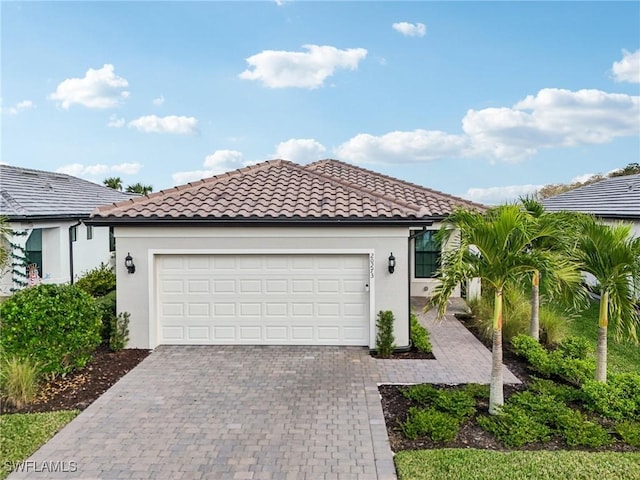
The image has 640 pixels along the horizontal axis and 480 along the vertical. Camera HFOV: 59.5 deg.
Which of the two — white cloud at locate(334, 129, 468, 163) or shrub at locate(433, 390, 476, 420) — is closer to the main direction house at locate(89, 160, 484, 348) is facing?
the shrub

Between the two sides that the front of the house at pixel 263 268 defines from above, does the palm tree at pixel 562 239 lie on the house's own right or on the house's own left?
on the house's own left

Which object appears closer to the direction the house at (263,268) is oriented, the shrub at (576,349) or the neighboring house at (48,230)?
the shrub

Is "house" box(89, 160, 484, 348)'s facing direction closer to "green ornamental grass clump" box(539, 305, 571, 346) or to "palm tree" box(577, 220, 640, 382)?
the palm tree

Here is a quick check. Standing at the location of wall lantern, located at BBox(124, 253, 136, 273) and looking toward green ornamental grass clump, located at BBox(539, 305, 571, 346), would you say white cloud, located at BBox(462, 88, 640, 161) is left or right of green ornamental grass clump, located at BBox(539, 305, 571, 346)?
left

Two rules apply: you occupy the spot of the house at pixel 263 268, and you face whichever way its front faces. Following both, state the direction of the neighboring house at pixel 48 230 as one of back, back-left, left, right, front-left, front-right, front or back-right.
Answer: back-right

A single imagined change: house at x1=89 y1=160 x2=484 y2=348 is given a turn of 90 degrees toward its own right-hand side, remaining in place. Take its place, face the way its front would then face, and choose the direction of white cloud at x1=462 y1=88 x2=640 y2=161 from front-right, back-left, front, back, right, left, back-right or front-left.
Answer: back-right

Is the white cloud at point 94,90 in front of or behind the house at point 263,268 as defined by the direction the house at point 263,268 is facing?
behind

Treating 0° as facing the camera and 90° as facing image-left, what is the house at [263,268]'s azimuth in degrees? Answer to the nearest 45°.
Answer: approximately 0°

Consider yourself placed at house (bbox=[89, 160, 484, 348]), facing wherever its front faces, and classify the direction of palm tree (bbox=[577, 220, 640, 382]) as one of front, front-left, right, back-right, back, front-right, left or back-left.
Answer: front-left

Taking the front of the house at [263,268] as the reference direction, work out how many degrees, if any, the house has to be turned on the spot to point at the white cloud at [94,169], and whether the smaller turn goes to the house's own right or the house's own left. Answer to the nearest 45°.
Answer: approximately 135° to the house's own right

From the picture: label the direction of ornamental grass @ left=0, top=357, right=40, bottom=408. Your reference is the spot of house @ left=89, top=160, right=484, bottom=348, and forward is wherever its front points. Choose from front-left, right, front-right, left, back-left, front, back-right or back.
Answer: front-right

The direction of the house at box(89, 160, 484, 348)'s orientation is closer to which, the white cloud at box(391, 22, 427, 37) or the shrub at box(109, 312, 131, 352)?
the shrub

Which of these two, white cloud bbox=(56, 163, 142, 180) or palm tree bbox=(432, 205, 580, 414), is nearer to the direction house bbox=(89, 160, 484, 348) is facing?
the palm tree

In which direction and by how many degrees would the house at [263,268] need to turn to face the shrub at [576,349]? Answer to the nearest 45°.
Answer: approximately 90° to its left

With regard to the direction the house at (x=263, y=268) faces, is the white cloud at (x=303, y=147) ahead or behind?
behind

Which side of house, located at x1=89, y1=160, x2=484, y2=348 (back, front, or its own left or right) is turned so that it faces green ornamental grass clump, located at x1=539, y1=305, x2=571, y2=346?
left
